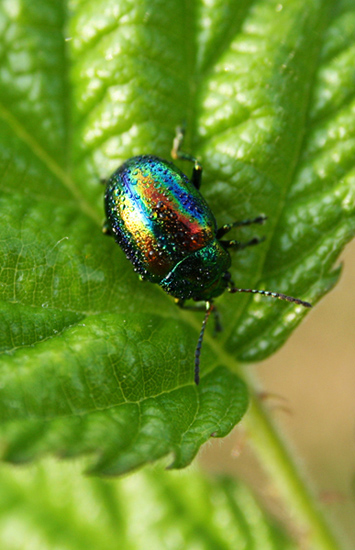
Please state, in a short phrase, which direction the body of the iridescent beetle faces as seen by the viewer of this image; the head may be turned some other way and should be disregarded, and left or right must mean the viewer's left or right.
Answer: facing the viewer and to the right of the viewer
